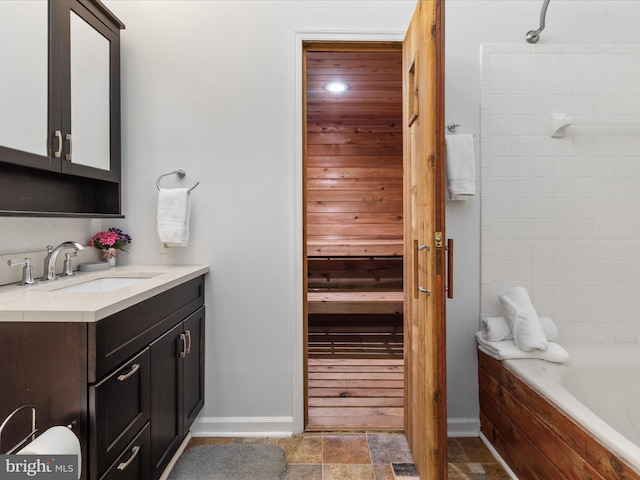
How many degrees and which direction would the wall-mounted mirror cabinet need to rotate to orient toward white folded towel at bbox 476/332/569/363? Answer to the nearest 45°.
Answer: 0° — it already faces it

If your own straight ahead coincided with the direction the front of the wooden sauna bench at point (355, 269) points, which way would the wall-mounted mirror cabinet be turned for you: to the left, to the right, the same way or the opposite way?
to the left

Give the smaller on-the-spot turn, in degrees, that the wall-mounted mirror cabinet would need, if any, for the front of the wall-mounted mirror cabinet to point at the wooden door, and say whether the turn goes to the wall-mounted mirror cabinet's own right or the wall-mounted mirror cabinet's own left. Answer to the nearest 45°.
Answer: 0° — it already faces it

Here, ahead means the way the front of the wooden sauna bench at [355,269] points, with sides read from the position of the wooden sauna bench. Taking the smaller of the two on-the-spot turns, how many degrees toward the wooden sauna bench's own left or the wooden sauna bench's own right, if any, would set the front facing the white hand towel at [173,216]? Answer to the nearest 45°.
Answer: approximately 45° to the wooden sauna bench's own right

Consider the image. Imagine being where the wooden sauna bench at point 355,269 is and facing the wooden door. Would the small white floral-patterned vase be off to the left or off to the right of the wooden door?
right

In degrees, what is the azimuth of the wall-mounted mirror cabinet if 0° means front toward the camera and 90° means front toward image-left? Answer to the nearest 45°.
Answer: approximately 315°
